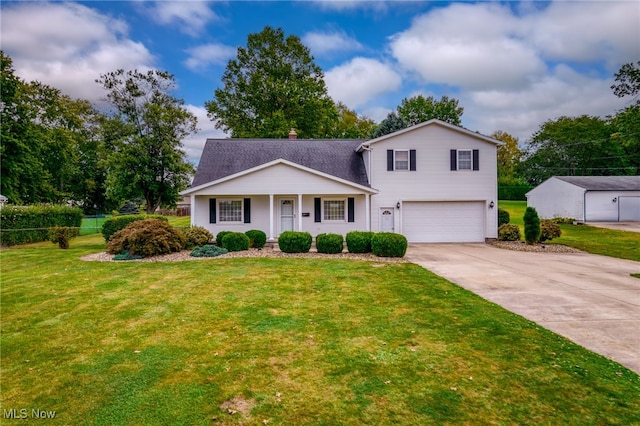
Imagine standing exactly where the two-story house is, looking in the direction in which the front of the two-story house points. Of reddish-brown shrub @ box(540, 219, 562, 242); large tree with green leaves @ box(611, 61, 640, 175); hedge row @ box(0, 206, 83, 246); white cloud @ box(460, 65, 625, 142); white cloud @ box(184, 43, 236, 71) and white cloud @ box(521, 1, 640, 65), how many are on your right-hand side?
2

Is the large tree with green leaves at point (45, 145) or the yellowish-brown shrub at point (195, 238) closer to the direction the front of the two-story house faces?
the yellowish-brown shrub

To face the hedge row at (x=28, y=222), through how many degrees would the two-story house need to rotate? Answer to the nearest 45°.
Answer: approximately 90° to its right

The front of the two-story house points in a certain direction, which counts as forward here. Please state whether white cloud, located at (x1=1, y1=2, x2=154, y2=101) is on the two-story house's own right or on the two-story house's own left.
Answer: on the two-story house's own right

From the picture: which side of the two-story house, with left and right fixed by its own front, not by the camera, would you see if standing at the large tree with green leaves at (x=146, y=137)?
right

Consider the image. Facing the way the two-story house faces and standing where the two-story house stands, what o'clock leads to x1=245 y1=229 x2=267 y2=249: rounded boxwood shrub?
The rounded boxwood shrub is roughly at 2 o'clock from the two-story house.

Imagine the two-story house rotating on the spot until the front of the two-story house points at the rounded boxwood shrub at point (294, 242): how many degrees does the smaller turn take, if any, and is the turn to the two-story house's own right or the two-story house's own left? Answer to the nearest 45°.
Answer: approximately 45° to the two-story house's own right

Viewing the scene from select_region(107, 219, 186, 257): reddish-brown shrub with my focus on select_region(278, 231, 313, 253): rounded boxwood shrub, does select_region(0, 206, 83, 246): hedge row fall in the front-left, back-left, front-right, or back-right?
back-left

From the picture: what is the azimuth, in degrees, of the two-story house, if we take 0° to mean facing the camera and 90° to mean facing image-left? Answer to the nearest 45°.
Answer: approximately 0°

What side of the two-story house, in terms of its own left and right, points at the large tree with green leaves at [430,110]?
back

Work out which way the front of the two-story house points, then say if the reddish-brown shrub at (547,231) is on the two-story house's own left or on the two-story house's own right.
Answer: on the two-story house's own left
